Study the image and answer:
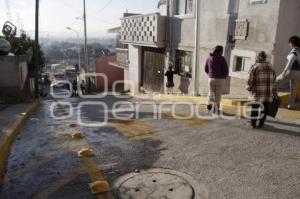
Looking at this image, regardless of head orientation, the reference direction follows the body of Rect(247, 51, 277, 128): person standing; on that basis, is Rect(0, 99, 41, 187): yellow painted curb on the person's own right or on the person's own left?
on the person's own left

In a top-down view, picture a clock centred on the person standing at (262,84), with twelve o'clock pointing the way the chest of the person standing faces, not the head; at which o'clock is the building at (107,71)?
The building is roughly at 11 o'clock from the person standing.

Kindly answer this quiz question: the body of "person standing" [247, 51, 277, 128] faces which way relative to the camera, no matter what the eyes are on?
away from the camera

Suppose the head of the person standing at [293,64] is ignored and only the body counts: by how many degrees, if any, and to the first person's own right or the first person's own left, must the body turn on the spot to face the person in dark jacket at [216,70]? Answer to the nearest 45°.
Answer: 0° — they already face them

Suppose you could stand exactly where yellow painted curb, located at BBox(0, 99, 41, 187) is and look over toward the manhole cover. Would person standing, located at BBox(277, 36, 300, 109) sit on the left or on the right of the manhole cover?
left
